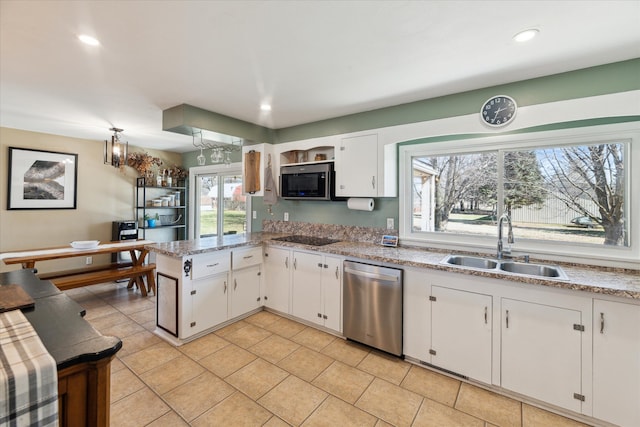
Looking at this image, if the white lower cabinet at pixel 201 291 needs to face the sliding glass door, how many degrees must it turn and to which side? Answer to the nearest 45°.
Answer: approximately 135° to its left

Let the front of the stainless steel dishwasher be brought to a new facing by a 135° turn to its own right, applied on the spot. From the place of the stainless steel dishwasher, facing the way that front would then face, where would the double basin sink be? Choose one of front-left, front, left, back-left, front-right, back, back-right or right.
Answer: right

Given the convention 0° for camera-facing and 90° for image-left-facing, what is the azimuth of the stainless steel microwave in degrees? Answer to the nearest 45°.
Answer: approximately 45°

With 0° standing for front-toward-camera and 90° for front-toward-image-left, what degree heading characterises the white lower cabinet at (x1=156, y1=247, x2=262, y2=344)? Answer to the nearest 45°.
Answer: approximately 315°
